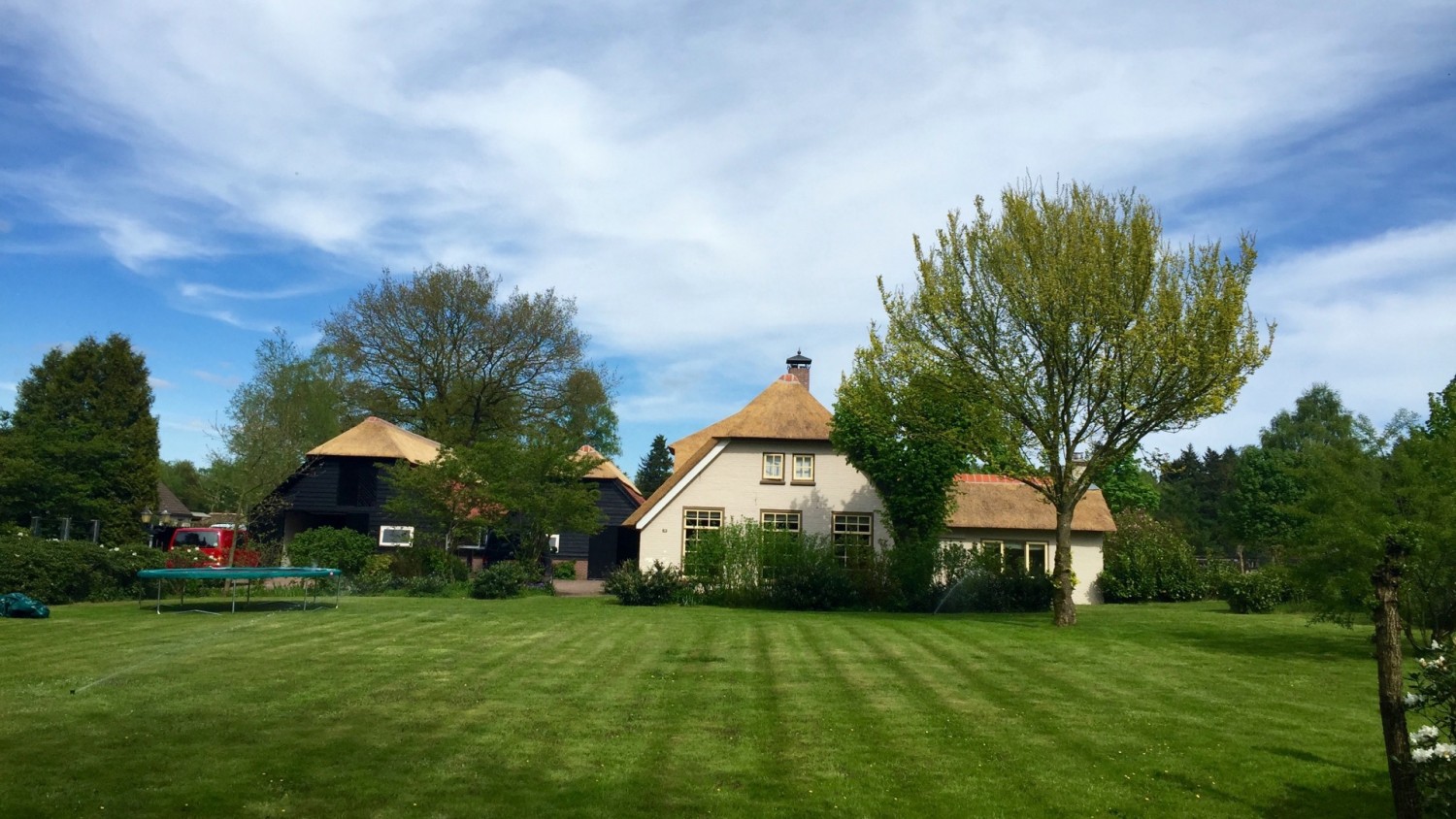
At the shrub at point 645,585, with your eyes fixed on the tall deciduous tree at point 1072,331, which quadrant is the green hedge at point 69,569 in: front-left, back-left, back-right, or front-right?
back-right

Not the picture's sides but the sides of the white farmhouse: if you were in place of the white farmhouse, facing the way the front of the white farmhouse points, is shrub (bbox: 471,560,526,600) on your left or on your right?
on your right

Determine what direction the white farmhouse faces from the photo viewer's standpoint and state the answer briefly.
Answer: facing the viewer

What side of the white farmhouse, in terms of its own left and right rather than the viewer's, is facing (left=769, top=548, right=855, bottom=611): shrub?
front

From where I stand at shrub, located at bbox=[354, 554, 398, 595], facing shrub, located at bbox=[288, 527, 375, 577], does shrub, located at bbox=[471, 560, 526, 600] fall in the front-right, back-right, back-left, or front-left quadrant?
back-right

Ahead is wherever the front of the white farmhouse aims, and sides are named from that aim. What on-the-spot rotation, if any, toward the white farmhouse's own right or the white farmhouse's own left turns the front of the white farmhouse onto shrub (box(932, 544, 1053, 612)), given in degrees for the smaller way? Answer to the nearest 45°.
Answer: approximately 45° to the white farmhouse's own left

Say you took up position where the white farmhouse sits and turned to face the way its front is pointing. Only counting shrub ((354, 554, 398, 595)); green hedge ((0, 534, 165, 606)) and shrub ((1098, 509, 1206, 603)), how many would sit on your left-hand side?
1

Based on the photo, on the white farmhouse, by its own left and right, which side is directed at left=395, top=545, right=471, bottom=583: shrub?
right

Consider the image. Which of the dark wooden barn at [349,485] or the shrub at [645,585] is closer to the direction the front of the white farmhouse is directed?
the shrub

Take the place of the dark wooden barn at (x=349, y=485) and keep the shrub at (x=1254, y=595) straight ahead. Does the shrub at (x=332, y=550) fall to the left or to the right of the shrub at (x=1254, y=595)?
right

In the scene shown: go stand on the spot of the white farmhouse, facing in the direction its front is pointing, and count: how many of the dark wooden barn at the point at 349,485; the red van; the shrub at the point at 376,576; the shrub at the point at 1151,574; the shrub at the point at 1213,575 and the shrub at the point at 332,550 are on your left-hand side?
2

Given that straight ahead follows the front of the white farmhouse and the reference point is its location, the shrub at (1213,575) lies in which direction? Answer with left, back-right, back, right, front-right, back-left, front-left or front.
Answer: left

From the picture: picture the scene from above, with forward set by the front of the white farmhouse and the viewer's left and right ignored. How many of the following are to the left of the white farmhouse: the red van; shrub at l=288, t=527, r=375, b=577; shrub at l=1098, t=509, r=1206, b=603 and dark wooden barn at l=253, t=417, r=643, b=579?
1

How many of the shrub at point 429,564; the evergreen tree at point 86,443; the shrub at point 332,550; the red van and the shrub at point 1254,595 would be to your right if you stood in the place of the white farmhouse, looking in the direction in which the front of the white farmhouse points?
4

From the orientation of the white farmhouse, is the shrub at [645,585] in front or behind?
in front

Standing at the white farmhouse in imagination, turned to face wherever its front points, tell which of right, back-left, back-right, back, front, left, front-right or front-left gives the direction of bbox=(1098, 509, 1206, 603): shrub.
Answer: left

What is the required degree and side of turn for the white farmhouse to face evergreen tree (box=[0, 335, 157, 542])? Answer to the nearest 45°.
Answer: approximately 90° to its right

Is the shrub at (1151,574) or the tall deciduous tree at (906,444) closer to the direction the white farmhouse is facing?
the tall deciduous tree

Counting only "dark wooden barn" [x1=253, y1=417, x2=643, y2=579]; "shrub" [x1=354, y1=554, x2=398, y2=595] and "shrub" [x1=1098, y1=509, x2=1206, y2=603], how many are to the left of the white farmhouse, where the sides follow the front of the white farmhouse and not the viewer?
1

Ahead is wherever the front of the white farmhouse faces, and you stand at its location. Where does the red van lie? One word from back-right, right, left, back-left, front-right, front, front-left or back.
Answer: right

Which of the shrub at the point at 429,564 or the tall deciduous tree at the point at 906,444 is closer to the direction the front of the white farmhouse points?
the tall deciduous tree

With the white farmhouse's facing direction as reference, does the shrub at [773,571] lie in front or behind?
in front
